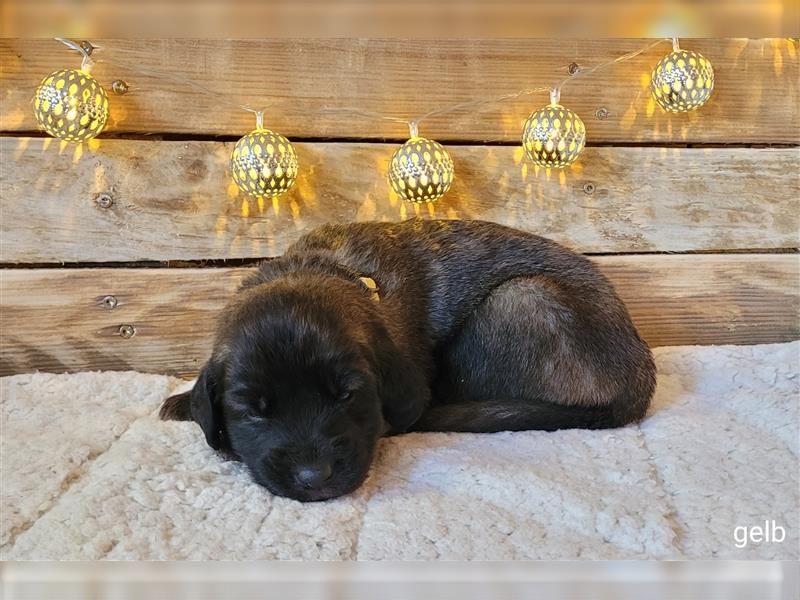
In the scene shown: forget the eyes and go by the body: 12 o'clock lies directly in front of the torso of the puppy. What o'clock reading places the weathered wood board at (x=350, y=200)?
The weathered wood board is roughly at 4 o'clock from the puppy.

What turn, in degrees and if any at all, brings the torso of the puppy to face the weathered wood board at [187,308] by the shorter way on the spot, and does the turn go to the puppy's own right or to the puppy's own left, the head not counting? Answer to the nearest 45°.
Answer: approximately 90° to the puppy's own right

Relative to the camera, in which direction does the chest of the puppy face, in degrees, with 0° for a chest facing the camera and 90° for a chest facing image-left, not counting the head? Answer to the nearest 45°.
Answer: approximately 45°
